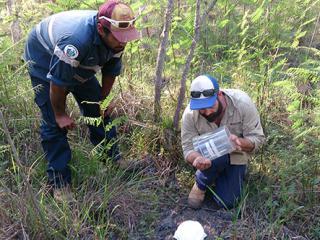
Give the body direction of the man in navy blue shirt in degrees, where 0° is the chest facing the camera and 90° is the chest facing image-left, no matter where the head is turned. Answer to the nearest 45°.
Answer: approximately 315°

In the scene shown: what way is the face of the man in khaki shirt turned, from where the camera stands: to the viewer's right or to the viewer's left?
to the viewer's left

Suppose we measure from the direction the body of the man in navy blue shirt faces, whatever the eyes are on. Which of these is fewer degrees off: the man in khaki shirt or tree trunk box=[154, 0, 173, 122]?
the man in khaki shirt

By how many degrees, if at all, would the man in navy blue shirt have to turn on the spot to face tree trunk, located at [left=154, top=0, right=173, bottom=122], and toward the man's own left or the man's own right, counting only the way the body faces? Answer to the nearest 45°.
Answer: approximately 90° to the man's own left

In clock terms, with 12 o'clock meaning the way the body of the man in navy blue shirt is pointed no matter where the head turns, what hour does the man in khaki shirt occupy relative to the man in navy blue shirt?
The man in khaki shirt is roughly at 11 o'clock from the man in navy blue shirt.
